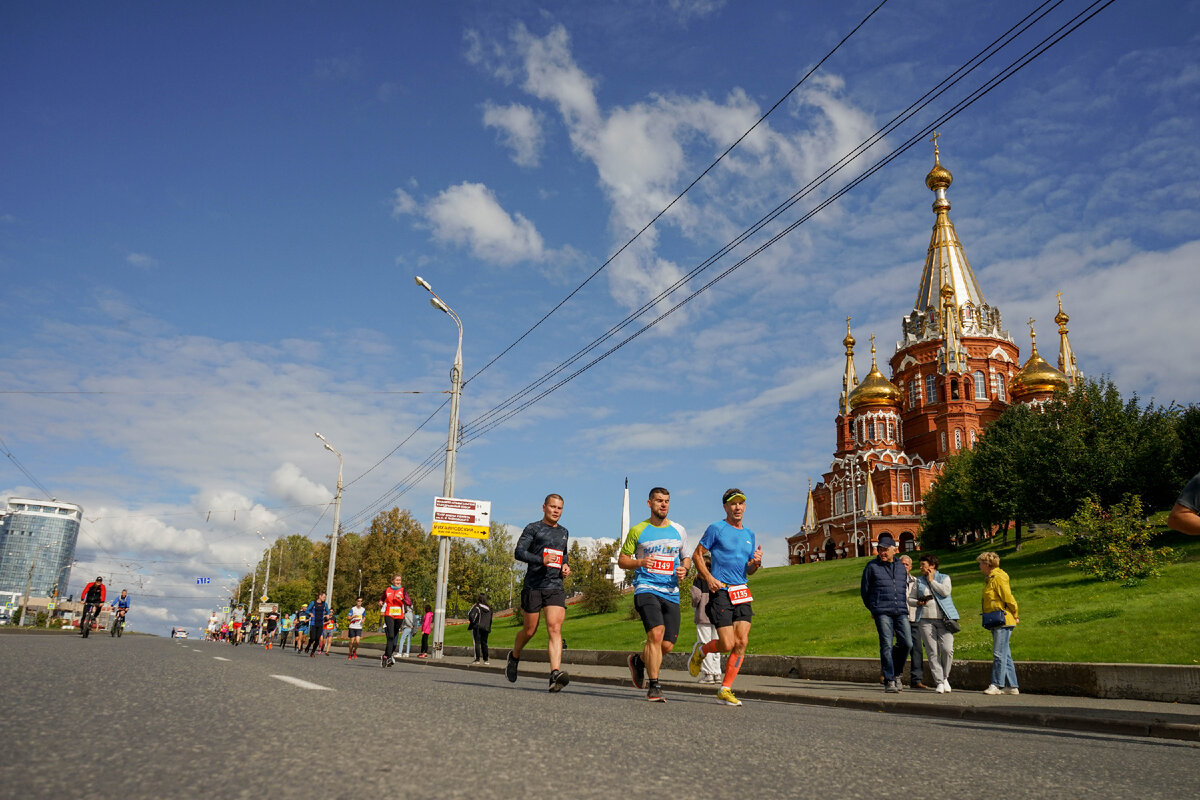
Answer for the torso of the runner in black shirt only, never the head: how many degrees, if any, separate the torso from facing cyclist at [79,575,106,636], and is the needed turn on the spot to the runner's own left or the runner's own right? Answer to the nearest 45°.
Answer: approximately 180°

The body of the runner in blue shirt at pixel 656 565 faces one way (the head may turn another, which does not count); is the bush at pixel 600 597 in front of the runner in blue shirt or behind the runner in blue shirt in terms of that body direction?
behind

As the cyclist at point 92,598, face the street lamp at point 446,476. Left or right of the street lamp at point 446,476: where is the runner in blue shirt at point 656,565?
right

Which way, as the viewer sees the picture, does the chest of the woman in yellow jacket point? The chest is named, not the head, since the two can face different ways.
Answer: to the viewer's left

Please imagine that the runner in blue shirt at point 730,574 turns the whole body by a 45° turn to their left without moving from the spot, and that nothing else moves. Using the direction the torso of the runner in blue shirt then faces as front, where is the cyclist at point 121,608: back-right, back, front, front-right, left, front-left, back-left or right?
back-left

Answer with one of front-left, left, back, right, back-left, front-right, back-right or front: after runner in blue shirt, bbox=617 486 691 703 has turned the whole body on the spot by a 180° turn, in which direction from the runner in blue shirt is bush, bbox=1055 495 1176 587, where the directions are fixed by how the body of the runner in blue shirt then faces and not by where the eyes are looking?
right

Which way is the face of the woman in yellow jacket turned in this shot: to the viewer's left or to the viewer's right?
to the viewer's left

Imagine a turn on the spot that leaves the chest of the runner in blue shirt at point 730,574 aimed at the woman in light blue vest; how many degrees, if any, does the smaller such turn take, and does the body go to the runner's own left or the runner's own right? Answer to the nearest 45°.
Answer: approximately 90° to the runner's own left

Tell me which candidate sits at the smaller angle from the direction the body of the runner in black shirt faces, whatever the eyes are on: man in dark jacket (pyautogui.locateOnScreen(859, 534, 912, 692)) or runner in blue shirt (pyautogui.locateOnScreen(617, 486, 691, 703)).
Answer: the runner in blue shirt
